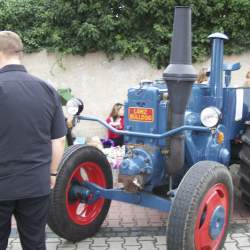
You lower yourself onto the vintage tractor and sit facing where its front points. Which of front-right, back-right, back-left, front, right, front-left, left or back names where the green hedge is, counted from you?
back-right

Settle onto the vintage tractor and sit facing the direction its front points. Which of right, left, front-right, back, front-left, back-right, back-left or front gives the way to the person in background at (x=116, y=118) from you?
back-right

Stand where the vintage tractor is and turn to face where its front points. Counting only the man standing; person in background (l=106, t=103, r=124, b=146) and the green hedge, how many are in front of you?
1

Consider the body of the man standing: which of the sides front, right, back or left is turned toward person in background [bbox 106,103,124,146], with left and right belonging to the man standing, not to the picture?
front

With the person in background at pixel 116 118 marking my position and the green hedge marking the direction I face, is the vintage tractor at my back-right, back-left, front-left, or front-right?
back-right

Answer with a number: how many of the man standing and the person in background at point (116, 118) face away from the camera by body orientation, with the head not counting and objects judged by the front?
1

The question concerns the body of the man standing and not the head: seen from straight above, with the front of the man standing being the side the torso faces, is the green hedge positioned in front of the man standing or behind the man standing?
in front

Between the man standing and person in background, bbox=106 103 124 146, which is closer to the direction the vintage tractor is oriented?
the man standing

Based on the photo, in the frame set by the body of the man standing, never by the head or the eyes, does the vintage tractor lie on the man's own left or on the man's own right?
on the man's own right

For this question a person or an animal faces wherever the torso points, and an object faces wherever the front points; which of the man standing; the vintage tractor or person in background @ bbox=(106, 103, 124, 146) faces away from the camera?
the man standing

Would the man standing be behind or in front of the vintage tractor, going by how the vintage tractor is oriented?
in front

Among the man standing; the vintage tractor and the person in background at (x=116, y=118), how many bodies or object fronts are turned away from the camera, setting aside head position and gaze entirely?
1

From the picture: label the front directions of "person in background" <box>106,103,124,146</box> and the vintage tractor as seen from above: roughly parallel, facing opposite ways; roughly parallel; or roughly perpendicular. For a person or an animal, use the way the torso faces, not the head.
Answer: roughly perpendicular

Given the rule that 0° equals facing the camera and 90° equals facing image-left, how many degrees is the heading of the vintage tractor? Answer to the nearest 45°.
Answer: approximately 45°

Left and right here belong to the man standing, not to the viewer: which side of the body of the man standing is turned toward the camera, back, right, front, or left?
back
